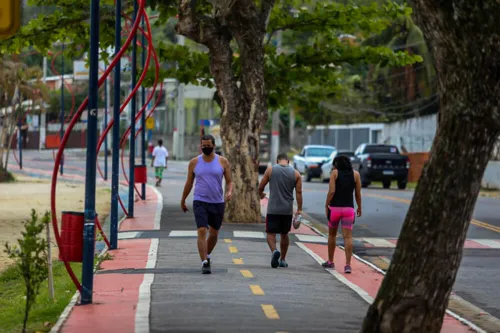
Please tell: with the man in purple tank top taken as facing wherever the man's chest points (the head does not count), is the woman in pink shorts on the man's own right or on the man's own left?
on the man's own left

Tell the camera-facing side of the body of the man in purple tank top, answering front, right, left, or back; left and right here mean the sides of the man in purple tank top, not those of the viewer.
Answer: front

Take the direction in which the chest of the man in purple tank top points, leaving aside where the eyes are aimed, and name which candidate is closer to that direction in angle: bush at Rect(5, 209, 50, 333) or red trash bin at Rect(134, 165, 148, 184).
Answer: the bush

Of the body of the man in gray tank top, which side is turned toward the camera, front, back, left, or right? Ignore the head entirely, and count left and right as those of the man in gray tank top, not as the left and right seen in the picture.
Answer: back

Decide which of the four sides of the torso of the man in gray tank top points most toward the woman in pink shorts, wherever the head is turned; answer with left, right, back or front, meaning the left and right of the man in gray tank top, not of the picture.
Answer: right

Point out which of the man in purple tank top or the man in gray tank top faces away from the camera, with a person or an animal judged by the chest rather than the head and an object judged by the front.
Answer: the man in gray tank top

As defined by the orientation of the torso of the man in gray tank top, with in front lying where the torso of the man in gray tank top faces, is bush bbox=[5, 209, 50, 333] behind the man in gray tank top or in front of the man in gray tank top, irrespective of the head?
behind

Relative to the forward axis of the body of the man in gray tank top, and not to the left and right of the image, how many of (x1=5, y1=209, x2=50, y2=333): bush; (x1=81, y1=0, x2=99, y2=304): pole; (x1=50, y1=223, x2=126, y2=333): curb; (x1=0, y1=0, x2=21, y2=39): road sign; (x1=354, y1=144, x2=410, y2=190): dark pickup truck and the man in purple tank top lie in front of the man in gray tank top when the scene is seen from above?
1

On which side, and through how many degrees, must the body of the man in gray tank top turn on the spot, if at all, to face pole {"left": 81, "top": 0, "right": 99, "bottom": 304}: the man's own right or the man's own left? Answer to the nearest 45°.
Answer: approximately 135° to the man's own left

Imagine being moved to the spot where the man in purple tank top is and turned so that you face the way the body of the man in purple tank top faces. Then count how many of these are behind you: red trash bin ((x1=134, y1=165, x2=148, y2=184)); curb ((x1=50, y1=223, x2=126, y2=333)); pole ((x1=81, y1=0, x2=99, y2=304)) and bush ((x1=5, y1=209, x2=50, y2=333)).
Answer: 1

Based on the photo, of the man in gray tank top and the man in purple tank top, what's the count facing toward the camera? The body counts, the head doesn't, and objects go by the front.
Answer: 1

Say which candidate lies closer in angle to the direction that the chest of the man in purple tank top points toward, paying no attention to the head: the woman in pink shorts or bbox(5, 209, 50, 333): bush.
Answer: the bush

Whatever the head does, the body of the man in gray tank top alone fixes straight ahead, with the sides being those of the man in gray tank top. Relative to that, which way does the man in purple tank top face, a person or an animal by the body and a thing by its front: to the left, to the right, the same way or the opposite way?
the opposite way
